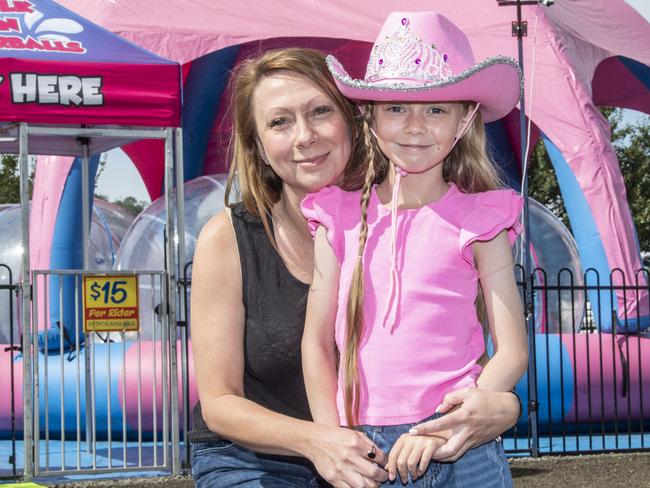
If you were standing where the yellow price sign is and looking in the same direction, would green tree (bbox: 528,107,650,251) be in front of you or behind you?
behind

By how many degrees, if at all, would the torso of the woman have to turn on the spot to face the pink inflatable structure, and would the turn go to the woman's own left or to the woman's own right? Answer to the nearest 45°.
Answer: approximately 135° to the woman's own left

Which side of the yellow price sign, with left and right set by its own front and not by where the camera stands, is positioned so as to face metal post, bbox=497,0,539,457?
left

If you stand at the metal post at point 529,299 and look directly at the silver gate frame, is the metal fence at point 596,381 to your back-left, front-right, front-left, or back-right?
back-right

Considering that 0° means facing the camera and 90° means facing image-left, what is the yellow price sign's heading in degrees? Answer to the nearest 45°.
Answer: approximately 0°

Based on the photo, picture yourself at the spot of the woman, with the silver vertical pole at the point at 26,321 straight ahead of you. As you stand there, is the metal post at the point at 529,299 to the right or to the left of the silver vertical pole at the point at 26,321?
right

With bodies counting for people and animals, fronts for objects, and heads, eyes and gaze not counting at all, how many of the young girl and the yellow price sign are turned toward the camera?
2

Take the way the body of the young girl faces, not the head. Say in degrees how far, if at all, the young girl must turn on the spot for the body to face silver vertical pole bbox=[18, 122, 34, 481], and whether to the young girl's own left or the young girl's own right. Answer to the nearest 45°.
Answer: approximately 135° to the young girl's own right

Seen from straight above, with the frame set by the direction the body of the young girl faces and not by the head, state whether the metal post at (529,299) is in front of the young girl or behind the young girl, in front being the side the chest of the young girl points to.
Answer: behind
